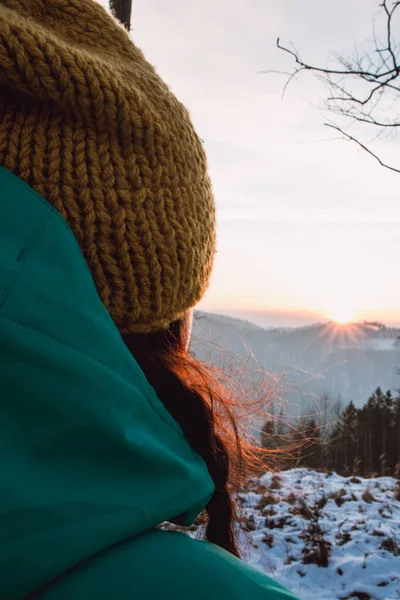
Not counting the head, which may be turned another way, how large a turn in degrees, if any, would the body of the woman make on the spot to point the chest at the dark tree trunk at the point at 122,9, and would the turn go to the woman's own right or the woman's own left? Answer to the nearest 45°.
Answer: approximately 45° to the woman's own left

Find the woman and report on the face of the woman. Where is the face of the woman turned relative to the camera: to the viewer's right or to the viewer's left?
to the viewer's right

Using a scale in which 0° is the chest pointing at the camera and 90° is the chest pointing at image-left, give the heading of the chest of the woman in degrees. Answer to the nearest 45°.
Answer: approximately 225°
